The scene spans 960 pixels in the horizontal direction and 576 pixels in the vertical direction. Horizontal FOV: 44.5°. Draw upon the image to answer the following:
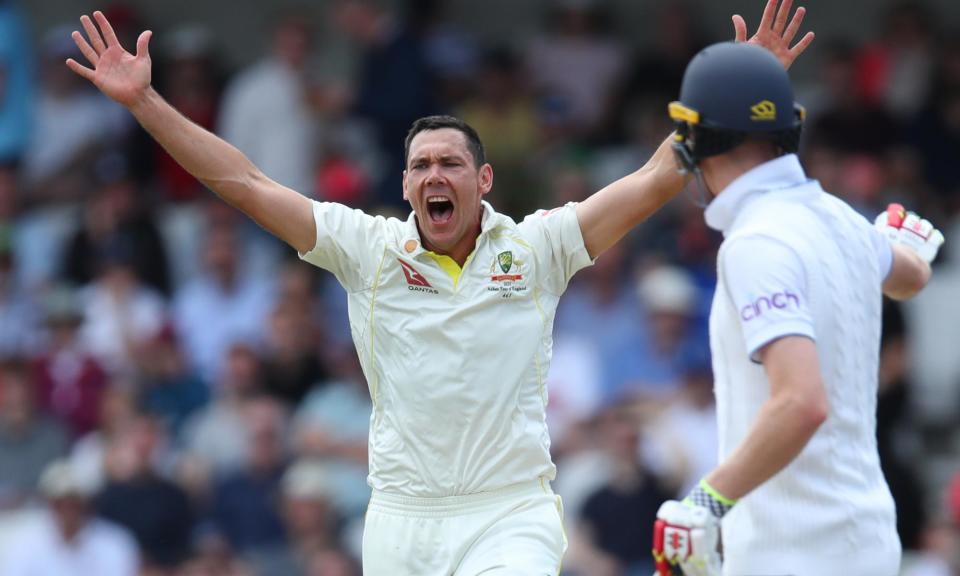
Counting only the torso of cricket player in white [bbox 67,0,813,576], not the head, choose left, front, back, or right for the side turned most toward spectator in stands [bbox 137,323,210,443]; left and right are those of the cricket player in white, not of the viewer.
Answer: back

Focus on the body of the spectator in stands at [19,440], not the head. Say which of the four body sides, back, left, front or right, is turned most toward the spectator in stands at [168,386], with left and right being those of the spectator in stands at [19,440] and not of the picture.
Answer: left

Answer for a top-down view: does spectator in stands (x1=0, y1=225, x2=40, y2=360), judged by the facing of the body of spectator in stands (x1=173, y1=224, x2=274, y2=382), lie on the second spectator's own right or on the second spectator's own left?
on the second spectator's own right

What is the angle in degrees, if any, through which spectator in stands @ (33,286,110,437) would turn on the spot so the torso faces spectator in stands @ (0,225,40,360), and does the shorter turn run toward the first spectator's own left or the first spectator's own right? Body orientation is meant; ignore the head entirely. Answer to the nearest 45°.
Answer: approximately 135° to the first spectator's own right

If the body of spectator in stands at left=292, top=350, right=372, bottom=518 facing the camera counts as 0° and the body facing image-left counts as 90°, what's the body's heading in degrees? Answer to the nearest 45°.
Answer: approximately 0°

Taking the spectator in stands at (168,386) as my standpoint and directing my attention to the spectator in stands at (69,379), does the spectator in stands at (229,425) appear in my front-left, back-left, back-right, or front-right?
back-left
